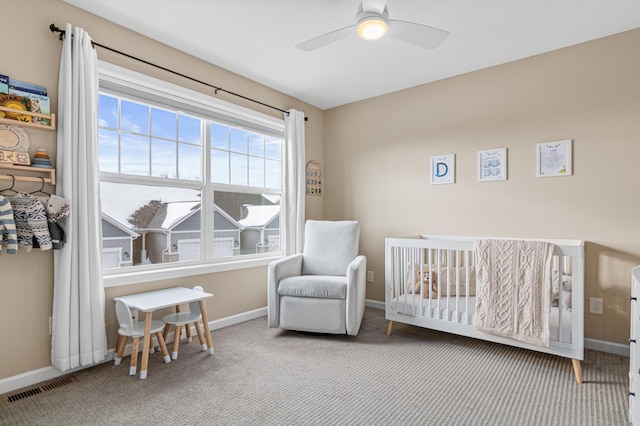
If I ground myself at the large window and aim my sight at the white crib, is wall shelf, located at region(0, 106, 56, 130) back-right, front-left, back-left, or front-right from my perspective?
back-right

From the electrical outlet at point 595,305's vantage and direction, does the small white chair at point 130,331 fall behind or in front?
in front

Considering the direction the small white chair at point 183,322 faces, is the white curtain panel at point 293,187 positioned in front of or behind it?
behind

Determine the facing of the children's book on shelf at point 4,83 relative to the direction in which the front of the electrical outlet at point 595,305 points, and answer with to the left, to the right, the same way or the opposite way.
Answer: to the left

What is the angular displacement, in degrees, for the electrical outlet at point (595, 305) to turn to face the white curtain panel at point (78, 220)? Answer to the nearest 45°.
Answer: approximately 45° to its right

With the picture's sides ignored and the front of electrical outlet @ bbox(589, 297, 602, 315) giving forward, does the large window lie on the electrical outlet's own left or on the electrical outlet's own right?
on the electrical outlet's own right

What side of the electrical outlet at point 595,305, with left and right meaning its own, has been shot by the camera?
front
